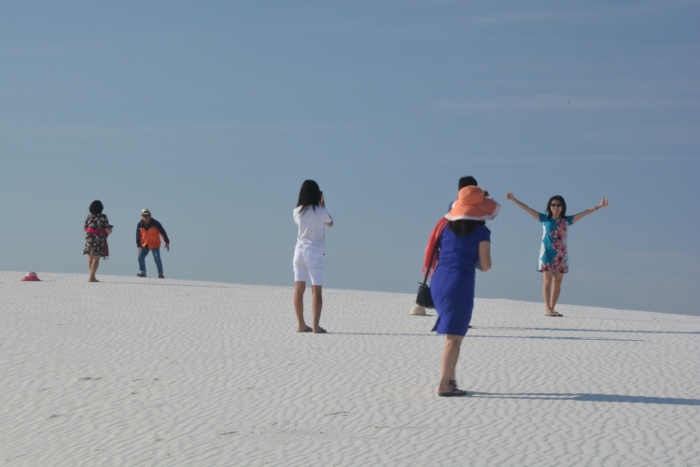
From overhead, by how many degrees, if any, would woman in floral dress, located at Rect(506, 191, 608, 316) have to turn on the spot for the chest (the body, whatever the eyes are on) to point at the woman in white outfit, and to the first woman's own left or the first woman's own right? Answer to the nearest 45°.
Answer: approximately 45° to the first woman's own right

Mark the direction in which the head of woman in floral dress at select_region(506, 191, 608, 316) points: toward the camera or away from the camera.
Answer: toward the camera

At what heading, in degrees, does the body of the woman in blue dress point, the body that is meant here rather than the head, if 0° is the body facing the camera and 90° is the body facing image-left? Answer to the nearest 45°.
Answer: approximately 225°

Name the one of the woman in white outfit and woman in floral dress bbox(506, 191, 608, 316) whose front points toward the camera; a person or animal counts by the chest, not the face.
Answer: the woman in floral dress

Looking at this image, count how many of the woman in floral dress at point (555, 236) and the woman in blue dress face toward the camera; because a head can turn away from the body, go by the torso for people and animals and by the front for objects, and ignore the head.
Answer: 1

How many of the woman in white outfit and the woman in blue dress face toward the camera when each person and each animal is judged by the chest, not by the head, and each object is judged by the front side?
0

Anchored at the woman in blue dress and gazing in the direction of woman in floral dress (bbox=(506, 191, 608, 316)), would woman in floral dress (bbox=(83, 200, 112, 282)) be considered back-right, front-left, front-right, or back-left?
front-left

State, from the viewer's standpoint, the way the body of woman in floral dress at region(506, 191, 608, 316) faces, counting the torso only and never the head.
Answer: toward the camera

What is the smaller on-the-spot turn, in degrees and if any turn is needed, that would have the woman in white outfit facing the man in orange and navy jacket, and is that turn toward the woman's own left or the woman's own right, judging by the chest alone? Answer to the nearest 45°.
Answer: approximately 45° to the woman's own left

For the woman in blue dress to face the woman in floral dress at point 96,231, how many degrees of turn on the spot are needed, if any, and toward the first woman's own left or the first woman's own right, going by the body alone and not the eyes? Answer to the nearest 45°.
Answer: approximately 90° to the first woman's own left

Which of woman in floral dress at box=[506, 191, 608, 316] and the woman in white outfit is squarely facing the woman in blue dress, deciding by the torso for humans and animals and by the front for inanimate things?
the woman in floral dress

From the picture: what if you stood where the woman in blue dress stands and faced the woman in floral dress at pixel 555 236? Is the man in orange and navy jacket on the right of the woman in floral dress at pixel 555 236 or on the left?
left

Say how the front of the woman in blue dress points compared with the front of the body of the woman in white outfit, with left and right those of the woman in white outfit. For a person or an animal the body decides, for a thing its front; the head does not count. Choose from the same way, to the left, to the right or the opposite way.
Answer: the same way

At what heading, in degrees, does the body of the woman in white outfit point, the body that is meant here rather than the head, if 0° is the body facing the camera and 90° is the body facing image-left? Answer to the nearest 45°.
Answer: approximately 225°

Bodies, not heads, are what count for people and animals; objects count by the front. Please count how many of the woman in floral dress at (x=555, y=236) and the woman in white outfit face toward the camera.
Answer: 1

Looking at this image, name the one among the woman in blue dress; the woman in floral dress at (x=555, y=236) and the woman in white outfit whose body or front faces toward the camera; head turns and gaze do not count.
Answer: the woman in floral dress
